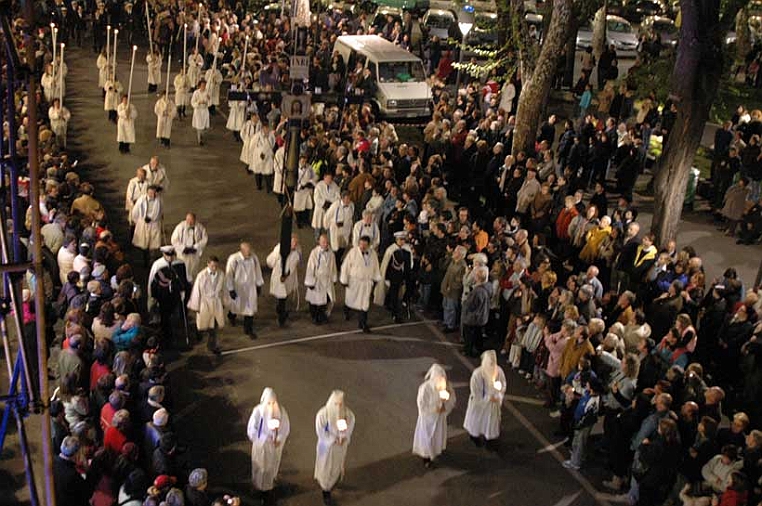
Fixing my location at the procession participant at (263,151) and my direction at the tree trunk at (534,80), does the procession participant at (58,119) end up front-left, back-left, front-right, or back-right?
back-left

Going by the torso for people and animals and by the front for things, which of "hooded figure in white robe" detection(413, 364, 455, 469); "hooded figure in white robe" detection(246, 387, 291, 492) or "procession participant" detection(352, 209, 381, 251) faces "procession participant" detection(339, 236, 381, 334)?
"procession participant" detection(352, 209, 381, 251)

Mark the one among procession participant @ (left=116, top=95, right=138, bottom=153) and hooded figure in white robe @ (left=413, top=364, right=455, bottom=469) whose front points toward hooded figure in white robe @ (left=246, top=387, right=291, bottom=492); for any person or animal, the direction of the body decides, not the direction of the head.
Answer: the procession participant

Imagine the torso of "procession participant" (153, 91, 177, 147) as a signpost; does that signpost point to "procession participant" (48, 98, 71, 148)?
no

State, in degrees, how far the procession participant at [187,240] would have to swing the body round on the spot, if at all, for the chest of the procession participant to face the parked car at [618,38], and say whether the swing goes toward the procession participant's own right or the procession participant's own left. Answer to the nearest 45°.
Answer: approximately 135° to the procession participant's own left

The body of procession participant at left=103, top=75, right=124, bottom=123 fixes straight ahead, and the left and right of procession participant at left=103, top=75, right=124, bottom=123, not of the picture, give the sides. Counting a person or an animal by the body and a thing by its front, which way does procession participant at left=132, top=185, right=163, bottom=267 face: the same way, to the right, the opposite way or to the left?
the same way

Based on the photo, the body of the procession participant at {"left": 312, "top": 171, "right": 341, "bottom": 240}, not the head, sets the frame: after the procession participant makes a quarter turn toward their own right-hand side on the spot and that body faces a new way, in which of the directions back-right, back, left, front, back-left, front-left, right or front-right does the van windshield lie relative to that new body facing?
right

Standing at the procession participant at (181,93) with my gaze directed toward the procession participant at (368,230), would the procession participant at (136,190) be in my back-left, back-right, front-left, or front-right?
front-right

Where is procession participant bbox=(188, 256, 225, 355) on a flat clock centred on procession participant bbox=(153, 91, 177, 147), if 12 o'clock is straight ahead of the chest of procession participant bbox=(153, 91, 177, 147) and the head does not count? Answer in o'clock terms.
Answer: procession participant bbox=(188, 256, 225, 355) is roughly at 12 o'clock from procession participant bbox=(153, 91, 177, 147).

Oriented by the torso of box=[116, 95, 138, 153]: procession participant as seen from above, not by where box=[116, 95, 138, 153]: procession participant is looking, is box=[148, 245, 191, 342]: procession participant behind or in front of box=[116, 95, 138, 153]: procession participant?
in front

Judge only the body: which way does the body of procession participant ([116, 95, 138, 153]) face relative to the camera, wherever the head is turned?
toward the camera

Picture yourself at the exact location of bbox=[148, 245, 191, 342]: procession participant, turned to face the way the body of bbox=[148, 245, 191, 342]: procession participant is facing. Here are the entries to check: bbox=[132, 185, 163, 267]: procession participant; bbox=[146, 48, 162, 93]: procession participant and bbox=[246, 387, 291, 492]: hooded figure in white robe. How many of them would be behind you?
2

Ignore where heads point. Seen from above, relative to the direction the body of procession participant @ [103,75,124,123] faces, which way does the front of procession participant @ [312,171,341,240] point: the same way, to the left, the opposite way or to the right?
the same way

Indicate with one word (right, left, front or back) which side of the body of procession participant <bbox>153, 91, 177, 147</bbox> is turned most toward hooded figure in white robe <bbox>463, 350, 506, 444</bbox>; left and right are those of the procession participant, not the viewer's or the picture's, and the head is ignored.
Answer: front

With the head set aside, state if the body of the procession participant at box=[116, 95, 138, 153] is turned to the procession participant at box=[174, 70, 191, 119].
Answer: no

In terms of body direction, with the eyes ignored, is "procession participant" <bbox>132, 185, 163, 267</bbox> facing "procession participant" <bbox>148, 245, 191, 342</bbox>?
yes

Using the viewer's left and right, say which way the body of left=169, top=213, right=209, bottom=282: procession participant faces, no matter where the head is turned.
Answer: facing the viewer

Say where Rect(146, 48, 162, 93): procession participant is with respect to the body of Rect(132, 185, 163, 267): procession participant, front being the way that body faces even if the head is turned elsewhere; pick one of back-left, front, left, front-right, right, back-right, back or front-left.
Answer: back

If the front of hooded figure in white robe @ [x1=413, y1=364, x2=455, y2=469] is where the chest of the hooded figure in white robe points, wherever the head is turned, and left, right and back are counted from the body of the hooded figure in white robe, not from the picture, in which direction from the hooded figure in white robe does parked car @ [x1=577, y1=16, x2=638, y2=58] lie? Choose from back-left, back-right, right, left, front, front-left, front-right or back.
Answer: back-left

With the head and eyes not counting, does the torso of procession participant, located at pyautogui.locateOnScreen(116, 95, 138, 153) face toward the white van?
no

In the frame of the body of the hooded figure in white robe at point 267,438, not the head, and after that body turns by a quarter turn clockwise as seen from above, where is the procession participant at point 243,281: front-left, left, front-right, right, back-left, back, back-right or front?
right

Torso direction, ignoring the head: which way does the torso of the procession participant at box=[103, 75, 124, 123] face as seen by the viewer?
toward the camera
